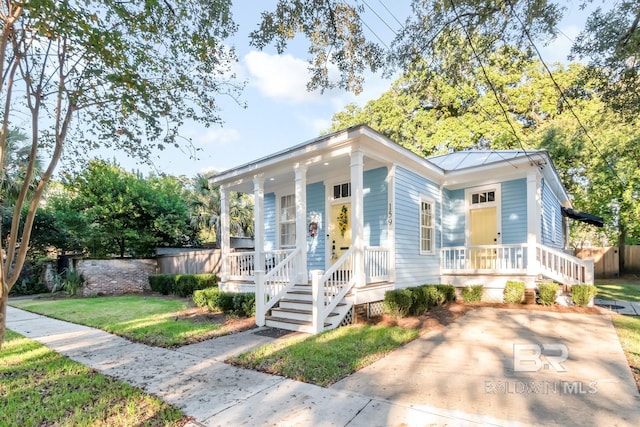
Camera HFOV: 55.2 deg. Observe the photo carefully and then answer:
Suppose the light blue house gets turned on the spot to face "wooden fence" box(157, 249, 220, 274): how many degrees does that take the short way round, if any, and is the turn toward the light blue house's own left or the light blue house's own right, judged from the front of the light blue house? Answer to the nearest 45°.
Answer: approximately 90° to the light blue house's own right

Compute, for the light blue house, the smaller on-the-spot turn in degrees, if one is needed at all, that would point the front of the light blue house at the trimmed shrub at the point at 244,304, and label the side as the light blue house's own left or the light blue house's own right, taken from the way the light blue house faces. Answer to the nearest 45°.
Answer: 0° — it already faces it

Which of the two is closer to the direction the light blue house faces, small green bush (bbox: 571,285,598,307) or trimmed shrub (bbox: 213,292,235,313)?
the trimmed shrub

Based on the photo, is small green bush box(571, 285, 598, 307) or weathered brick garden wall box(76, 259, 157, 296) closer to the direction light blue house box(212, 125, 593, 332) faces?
the weathered brick garden wall

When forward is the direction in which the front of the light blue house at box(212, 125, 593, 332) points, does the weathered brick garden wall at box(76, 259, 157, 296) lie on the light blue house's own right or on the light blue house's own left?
on the light blue house's own right

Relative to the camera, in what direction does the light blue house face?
facing the viewer and to the left of the viewer

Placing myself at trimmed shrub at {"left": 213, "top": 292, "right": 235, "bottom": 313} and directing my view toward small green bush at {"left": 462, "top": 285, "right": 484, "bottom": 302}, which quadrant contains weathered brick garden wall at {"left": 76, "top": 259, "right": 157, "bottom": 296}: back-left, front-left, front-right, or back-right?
back-left

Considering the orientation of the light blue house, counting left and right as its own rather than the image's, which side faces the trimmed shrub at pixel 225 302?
front

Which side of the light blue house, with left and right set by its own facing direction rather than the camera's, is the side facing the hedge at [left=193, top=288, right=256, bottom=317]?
front
